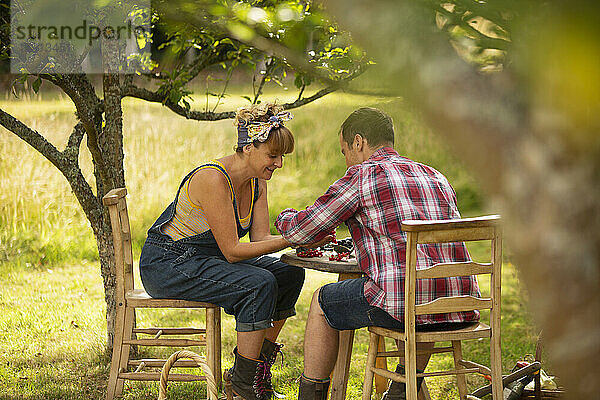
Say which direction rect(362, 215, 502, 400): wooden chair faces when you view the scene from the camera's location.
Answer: facing away from the viewer and to the left of the viewer

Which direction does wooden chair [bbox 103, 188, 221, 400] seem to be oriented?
to the viewer's right

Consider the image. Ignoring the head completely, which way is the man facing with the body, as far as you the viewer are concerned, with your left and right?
facing away from the viewer and to the left of the viewer

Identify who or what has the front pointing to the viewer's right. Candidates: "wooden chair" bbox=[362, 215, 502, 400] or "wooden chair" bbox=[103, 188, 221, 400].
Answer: "wooden chair" bbox=[103, 188, 221, 400]

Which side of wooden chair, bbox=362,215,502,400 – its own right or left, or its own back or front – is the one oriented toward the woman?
front

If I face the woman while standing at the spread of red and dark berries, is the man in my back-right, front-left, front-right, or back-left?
back-left

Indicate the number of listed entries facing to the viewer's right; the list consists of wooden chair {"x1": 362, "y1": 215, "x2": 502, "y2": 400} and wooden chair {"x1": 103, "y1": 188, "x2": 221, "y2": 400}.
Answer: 1

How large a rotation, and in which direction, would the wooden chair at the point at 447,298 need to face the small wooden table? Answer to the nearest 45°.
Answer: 0° — it already faces it

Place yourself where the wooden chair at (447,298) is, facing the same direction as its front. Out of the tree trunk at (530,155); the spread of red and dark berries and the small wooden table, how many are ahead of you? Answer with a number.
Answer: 2

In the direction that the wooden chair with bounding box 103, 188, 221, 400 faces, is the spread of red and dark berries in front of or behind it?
in front

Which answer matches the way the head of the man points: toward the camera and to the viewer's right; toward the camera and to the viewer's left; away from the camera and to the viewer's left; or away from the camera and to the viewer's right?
away from the camera and to the viewer's left

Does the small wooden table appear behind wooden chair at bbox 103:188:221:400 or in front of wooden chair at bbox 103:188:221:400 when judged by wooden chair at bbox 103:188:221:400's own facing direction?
in front
